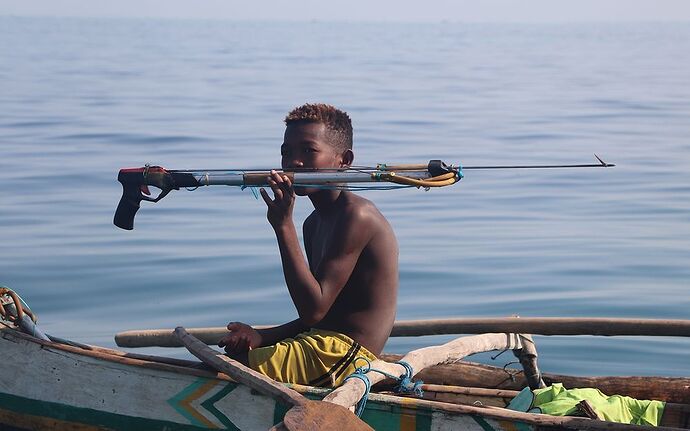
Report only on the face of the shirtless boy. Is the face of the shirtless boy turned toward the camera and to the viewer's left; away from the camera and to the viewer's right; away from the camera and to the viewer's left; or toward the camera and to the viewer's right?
toward the camera and to the viewer's left
